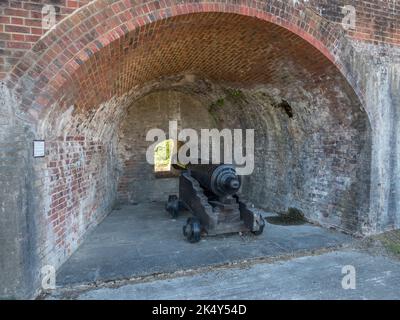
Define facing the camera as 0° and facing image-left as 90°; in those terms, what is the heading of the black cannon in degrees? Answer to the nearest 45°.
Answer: approximately 135°

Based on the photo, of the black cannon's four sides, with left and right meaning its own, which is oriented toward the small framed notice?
left
